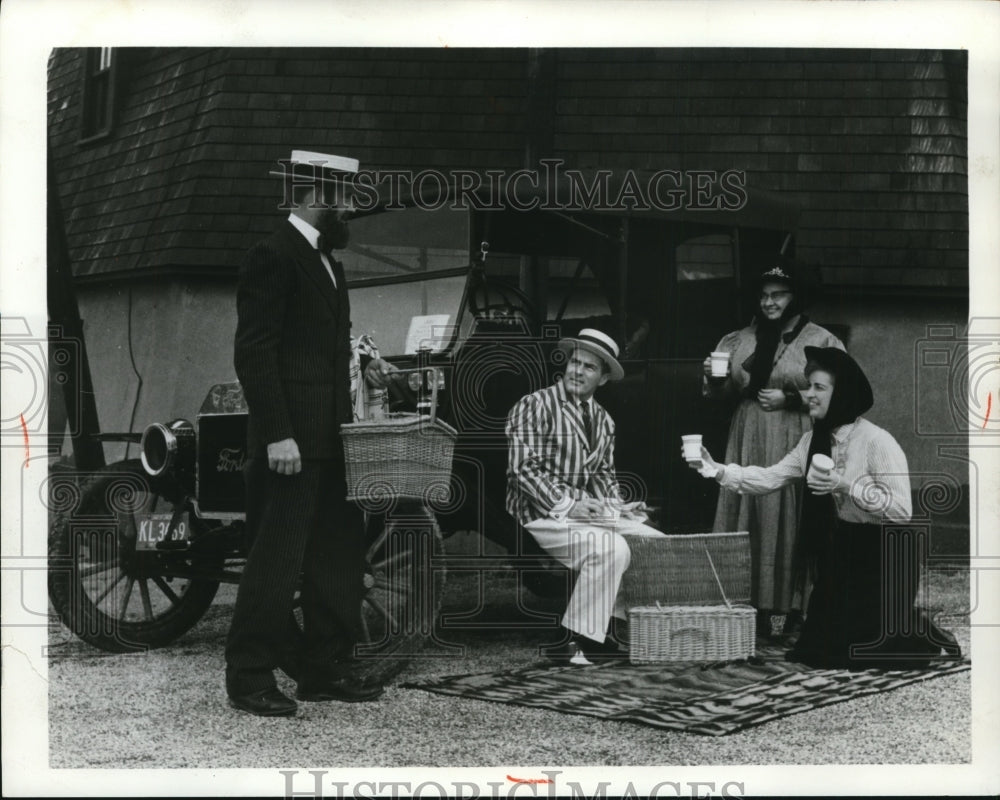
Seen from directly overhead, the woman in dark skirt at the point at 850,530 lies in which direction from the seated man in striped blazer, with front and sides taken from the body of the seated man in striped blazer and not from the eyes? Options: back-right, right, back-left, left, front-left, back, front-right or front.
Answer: front-left

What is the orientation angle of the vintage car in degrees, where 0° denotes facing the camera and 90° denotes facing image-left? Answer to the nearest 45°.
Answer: approximately 45°

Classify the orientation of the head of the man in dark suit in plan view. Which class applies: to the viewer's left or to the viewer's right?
to the viewer's right

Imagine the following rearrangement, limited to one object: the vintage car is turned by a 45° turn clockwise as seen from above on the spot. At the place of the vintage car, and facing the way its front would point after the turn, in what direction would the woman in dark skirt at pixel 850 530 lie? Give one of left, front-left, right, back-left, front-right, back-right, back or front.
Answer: back

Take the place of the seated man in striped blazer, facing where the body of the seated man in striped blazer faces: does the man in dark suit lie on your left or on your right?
on your right

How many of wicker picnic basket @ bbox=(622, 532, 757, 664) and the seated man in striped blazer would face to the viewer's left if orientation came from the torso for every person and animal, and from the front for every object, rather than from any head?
0

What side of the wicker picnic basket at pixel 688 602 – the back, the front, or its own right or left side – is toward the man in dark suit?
right
